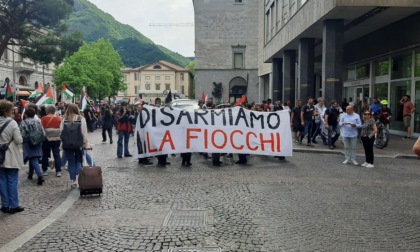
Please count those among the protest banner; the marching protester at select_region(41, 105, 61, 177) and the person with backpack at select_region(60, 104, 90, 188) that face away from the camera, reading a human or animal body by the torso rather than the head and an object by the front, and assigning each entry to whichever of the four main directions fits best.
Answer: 2

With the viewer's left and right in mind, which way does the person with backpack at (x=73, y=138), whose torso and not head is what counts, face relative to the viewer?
facing away from the viewer

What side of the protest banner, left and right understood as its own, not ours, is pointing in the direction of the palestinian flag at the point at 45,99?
right

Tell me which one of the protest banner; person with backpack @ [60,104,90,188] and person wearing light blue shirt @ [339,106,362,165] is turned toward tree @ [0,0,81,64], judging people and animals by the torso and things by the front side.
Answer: the person with backpack

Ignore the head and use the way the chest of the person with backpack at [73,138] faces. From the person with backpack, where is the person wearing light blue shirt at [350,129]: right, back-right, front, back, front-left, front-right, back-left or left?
right

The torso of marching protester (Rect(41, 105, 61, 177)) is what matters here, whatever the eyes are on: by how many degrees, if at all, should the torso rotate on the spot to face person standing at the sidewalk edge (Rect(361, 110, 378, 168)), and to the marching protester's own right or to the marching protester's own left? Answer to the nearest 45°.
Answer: approximately 90° to the marching protester's own right

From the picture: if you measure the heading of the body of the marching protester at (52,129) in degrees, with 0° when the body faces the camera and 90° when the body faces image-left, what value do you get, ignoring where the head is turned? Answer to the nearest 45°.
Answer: approximately 180°

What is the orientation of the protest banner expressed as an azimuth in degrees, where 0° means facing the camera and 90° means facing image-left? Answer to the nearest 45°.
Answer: approximately 0°

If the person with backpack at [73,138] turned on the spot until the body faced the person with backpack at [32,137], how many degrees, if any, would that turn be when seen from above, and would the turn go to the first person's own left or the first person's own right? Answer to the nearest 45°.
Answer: approximately 45° to the first person's own left

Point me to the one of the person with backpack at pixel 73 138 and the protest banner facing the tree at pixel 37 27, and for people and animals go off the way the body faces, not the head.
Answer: the person with backpack

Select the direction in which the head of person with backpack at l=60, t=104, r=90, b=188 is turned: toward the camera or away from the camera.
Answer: away from the camera

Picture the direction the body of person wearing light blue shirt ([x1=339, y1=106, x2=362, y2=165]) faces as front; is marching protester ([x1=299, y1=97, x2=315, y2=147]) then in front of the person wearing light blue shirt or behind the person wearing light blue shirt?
behind
